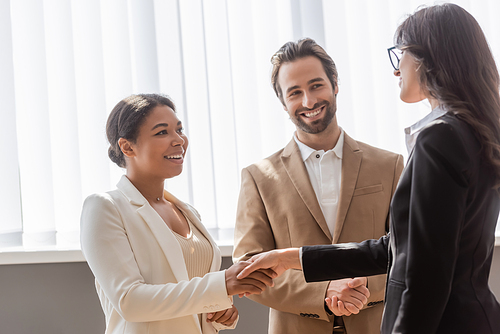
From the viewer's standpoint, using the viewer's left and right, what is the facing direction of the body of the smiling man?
facing the viewer

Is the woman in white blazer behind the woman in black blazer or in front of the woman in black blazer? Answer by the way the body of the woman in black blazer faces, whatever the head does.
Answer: in front

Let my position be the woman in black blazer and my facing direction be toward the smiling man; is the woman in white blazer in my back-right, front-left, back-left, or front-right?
front-left

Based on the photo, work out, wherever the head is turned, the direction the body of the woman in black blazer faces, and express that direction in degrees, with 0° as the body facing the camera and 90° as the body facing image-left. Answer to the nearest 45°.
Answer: approximately 135°

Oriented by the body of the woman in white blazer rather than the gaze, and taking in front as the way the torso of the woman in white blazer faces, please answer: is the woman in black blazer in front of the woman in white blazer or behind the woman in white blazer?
in front

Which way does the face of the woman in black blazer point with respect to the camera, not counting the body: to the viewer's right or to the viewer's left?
to the viewer's left

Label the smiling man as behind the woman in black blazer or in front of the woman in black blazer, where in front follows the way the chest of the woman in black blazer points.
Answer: in front

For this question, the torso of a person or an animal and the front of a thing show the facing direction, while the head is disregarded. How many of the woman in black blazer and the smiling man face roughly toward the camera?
1

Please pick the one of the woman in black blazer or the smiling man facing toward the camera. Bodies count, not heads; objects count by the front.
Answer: the smiling man
